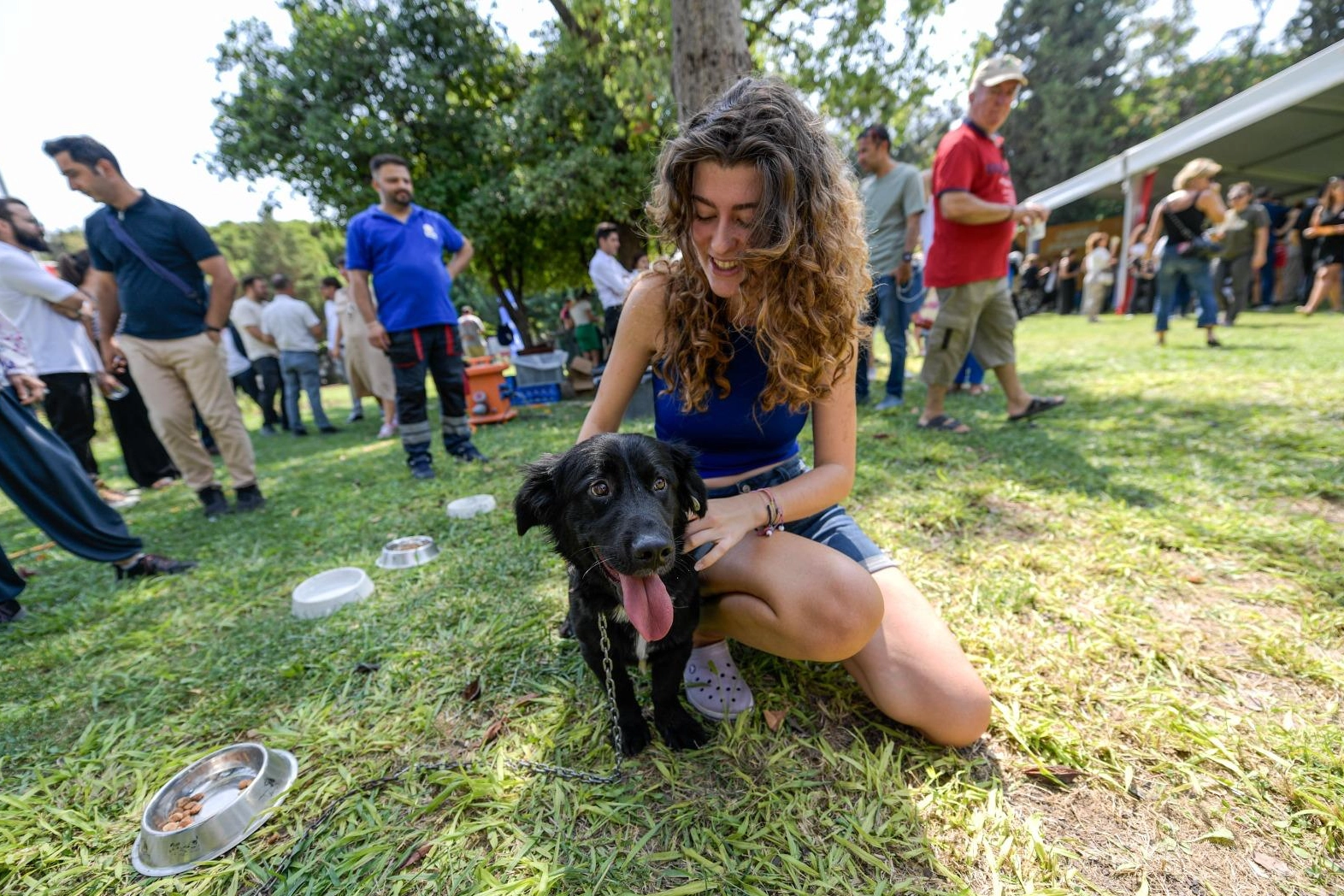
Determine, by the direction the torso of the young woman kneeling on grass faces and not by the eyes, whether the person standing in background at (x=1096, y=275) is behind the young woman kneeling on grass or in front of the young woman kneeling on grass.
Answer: behind

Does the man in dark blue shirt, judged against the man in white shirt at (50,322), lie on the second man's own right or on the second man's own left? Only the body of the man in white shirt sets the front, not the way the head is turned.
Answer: on the second man's own right

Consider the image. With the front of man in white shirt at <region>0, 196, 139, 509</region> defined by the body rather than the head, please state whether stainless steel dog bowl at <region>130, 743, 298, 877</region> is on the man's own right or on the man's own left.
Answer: on the man's own right

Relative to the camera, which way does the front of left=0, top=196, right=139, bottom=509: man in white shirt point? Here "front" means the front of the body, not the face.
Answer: to the viewer's right

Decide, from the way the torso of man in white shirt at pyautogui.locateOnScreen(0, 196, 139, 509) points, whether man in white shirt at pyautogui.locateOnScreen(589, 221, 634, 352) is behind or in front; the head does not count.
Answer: in front

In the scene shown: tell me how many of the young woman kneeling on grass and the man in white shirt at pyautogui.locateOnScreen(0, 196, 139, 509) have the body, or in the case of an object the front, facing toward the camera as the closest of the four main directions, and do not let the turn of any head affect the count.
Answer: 1

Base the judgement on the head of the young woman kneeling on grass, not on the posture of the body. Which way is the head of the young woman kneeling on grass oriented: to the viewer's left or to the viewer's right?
to the viewer's left

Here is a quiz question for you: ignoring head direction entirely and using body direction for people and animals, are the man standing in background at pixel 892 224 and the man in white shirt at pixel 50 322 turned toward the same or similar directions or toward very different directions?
very different directions

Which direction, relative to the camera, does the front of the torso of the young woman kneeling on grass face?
toward the camera

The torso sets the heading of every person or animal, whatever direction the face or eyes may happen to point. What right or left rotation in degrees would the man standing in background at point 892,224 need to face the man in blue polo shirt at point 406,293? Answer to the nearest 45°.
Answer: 0° — they already face them

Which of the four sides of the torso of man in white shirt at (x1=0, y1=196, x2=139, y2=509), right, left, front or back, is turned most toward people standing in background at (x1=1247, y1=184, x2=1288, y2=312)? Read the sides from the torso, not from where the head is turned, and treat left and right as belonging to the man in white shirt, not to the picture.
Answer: front
